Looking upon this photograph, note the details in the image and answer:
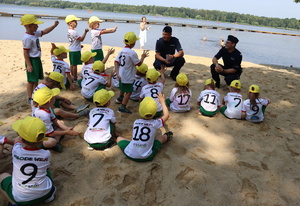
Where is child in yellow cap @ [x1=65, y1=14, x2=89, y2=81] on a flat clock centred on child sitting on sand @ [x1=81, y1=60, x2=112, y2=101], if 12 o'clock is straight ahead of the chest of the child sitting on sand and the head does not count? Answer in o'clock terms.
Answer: The child in yellow cap is roughly at 10 o'clock from the child sitting on sand.

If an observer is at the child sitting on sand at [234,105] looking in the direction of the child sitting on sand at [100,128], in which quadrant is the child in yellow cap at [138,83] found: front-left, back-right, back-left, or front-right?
front-right

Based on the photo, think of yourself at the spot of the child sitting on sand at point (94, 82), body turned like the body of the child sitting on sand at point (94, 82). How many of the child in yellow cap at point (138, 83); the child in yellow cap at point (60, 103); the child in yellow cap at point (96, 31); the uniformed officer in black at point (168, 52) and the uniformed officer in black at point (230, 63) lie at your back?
1

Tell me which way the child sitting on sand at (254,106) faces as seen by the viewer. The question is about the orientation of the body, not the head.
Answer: away from the camera

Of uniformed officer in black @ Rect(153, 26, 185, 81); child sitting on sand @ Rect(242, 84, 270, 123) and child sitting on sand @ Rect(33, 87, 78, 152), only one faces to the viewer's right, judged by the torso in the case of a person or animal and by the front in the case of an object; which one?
child sitting on sand @ Rect(33, 87, 78, 152)

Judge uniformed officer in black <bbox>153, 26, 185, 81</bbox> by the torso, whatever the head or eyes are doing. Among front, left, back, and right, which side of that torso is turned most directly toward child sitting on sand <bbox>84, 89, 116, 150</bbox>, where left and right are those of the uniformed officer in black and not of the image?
front

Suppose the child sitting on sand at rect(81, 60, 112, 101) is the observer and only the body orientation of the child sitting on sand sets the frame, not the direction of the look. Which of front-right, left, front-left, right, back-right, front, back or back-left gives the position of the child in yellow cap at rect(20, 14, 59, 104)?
back-left

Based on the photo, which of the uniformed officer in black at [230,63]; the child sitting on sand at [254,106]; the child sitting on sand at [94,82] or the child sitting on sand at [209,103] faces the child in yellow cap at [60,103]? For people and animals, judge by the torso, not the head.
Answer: the uniformed officer in black

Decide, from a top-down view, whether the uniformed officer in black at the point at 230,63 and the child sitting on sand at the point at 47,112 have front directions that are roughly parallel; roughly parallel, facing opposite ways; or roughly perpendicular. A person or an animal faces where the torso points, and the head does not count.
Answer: roughly parallel, facing opposite ways

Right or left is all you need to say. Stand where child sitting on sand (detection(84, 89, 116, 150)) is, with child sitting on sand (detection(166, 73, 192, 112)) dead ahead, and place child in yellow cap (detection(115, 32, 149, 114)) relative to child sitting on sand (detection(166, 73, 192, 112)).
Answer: left

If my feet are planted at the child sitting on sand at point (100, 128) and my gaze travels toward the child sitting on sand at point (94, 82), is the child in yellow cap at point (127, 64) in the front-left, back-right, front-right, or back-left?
front-right

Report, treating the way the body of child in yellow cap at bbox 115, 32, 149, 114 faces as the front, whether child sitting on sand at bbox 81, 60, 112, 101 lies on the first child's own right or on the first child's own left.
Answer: on the first child's own left

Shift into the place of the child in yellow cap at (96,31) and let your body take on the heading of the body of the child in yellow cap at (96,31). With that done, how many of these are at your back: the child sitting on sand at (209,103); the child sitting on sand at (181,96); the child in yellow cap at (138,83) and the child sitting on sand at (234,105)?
0

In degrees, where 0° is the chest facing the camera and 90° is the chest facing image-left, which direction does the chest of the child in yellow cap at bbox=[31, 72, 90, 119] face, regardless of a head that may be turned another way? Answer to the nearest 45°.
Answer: approximately 270°

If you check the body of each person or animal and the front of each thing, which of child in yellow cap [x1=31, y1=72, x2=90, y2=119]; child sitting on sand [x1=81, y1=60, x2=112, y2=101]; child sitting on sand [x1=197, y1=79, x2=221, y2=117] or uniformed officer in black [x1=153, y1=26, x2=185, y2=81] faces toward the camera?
the uniformed officer in black

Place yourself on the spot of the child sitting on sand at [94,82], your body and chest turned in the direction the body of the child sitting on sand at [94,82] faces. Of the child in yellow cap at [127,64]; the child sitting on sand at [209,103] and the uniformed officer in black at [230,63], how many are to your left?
0

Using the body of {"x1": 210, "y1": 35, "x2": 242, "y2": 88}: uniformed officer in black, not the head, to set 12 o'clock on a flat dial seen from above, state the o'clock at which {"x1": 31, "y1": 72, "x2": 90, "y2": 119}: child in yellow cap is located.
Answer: The child in yellow cap is roughly at 12 o'clock from the uniformed officer in black.

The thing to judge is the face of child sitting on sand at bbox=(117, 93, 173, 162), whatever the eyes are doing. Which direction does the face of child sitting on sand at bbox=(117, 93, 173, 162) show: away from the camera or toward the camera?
away from the camera
